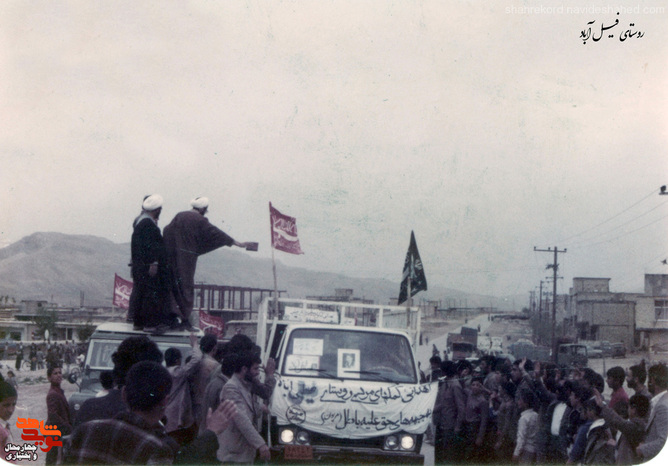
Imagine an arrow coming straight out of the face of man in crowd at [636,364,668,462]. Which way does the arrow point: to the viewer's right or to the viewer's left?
to the viewer's left

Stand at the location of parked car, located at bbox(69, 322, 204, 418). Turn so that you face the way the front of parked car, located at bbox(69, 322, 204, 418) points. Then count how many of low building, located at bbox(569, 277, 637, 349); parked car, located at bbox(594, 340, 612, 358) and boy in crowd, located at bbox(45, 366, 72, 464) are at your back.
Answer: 2

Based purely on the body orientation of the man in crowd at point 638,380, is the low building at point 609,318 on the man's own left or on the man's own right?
on the man's own right

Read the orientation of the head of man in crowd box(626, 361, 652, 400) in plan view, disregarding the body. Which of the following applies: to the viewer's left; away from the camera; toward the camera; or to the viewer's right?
to the viewer's left

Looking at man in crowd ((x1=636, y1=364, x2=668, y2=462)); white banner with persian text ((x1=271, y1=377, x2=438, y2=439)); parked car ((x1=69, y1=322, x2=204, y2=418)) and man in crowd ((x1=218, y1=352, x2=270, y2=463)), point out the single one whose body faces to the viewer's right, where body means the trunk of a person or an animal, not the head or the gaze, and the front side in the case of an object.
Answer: man in crowd ((x1=218, y1=352, x2=270, y2=463))

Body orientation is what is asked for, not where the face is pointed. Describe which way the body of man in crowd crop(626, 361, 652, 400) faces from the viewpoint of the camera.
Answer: to the viewer's left

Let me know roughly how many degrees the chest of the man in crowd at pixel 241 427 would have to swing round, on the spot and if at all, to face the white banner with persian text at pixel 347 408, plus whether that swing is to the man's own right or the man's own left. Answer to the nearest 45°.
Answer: approximately 45° to the man's own left

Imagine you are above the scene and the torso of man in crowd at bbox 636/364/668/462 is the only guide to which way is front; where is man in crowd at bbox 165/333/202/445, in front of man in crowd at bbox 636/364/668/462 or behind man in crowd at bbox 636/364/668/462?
in front

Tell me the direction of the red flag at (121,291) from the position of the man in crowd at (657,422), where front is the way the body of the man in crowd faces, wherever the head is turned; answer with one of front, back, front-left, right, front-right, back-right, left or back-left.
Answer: front-right

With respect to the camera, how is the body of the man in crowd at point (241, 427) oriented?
to the viewer's right

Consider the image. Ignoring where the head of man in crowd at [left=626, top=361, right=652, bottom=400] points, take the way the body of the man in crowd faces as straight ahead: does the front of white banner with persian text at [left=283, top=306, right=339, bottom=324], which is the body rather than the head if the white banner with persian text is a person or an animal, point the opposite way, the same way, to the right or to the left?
to the left

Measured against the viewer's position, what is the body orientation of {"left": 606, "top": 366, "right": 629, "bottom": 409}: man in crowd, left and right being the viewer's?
facing to the left of the viewer

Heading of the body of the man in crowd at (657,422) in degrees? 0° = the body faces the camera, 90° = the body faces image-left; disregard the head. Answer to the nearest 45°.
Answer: approximately 90°

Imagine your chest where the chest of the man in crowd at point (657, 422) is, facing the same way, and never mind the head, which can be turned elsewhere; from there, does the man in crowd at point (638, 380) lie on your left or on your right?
on your right

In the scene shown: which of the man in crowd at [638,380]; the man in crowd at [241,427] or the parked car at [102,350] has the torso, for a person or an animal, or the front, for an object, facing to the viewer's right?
the man in crowd at [241,427]

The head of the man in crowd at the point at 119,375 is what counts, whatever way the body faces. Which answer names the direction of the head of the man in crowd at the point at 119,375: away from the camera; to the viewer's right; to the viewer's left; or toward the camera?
away from the camera
